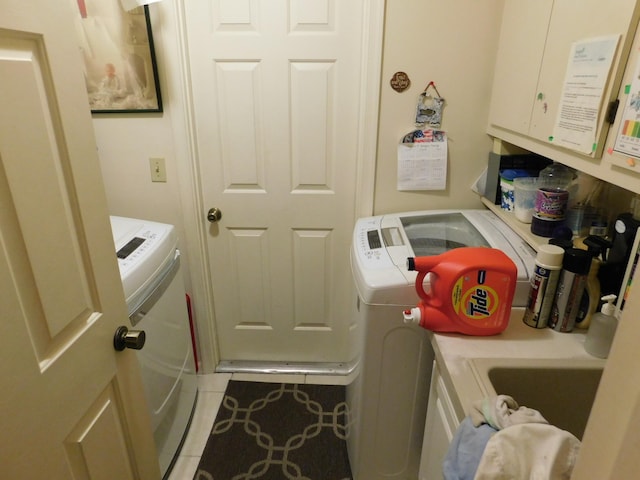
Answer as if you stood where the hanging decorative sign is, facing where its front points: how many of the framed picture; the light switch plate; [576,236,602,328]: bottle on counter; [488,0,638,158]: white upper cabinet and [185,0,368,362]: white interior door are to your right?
3

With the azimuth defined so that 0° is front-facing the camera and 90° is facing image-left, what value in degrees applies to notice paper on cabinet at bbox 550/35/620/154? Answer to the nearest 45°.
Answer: approximately 45°

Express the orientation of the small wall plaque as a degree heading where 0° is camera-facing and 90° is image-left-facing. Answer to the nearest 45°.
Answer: approximately 0°

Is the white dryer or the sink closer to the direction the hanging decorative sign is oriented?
the sink

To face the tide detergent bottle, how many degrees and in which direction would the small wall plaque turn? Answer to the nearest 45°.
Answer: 0° — it already faces it

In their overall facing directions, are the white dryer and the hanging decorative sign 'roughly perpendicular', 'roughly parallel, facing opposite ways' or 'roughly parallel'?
roughly perpendicular

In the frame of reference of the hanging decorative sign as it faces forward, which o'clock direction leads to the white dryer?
The white dryer is roughly at 2 o'clock from the hanging decorative sign.

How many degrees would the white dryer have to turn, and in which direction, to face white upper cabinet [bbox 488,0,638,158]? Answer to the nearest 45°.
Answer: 0° — it already faces it

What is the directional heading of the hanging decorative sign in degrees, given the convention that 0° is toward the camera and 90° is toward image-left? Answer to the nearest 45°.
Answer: approximately 0°
